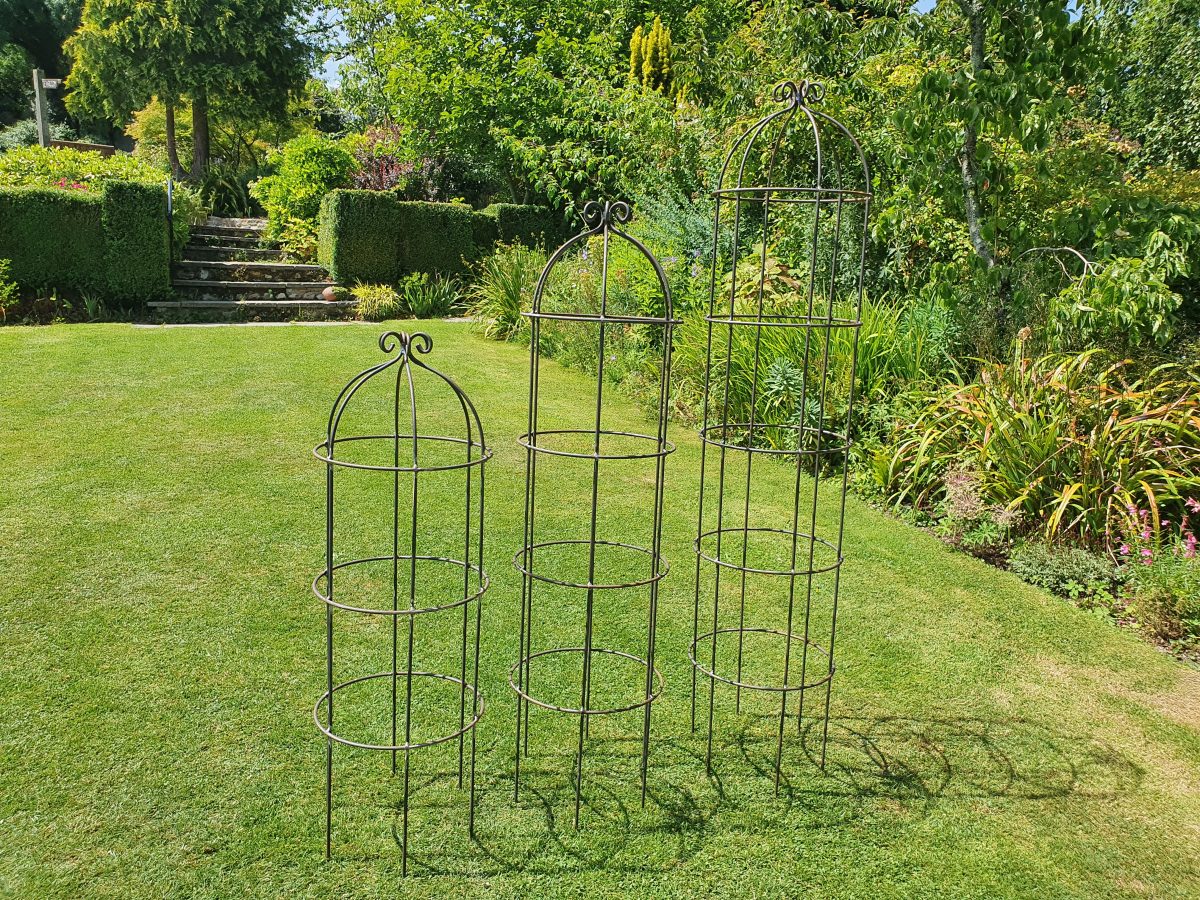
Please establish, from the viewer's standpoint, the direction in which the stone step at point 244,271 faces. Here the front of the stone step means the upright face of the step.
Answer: facing the viewer

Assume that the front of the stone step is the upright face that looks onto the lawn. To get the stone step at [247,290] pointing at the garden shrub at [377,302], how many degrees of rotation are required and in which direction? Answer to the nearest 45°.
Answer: approximately 45° to its left

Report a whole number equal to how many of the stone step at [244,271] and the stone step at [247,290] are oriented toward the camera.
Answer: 2

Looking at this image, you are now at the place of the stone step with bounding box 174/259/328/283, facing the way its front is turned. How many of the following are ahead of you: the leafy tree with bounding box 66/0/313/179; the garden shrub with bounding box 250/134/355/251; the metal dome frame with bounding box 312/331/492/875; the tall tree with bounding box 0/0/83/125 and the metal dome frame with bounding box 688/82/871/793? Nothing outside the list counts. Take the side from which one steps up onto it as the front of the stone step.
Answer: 2

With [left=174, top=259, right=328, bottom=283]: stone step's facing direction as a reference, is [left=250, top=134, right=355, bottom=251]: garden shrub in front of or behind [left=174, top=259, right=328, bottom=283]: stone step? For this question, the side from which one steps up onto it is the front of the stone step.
behind

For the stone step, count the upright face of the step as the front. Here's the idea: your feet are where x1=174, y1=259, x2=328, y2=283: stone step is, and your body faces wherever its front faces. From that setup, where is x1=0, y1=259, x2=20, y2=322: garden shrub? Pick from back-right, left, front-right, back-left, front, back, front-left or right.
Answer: front-right

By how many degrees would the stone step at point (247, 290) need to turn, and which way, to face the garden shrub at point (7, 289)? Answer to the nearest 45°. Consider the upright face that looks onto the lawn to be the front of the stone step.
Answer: approximately 45° to its right

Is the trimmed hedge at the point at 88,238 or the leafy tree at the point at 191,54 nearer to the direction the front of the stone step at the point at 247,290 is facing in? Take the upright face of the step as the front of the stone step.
the trimmed hedge

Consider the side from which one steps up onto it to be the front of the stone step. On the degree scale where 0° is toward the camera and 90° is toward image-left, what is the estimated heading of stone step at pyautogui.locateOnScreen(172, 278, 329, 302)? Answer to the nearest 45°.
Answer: approximately 0°

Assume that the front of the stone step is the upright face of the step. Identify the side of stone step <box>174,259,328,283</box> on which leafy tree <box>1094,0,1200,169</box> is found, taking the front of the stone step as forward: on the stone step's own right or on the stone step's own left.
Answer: on the stone step's own left

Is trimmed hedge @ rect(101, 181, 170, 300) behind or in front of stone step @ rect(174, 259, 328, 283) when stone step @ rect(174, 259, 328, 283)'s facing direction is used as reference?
in front

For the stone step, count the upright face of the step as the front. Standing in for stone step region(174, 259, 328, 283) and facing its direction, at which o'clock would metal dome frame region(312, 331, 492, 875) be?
The metal dome frame is roughly at 12 o'clock from the stone step.

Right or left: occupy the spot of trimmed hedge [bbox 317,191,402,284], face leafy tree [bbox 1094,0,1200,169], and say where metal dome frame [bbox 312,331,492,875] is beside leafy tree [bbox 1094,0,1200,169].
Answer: right
